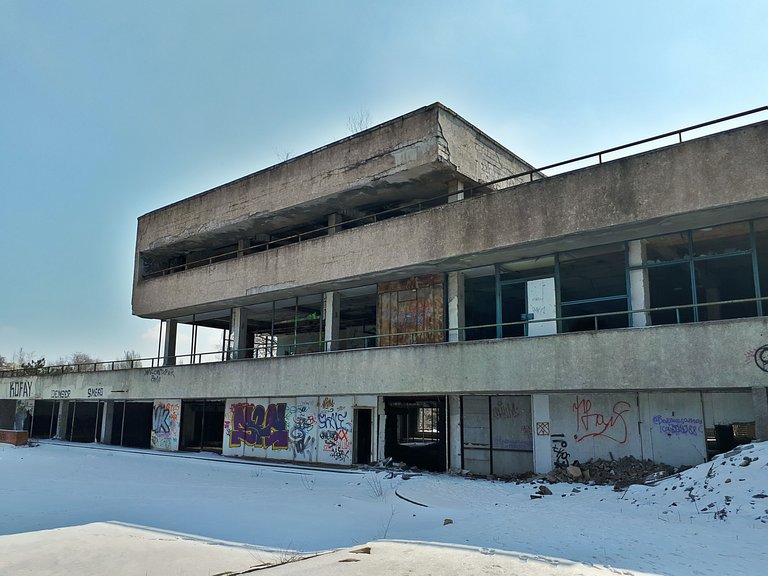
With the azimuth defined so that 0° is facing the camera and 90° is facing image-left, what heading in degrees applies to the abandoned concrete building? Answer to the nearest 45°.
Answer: approximately 45°
